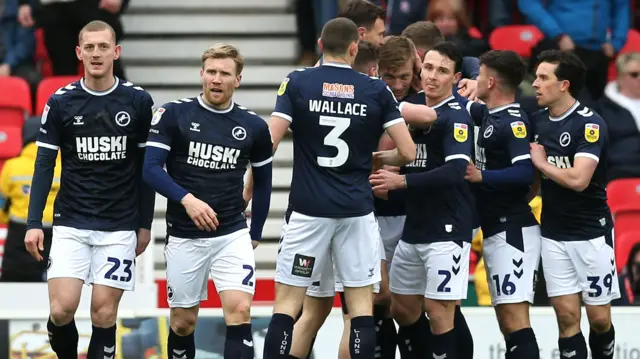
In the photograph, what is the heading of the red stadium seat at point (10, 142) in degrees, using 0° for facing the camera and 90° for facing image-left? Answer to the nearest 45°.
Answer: approximately 0°

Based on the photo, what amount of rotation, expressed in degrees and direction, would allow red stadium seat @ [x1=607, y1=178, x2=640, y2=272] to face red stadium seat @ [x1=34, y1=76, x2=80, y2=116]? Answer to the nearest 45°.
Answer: approximately 90° to its right

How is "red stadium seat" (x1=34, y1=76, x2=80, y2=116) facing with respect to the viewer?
toward the camera

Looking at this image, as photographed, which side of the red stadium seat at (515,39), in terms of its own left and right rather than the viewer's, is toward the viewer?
front

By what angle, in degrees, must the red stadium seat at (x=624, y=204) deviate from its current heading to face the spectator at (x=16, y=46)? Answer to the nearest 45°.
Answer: approximately 90° to its right

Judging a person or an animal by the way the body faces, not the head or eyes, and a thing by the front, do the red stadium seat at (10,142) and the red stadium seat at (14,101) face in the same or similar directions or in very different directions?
same or similar directions

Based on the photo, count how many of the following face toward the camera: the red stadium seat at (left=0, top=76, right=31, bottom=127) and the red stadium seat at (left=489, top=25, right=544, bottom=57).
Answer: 2
